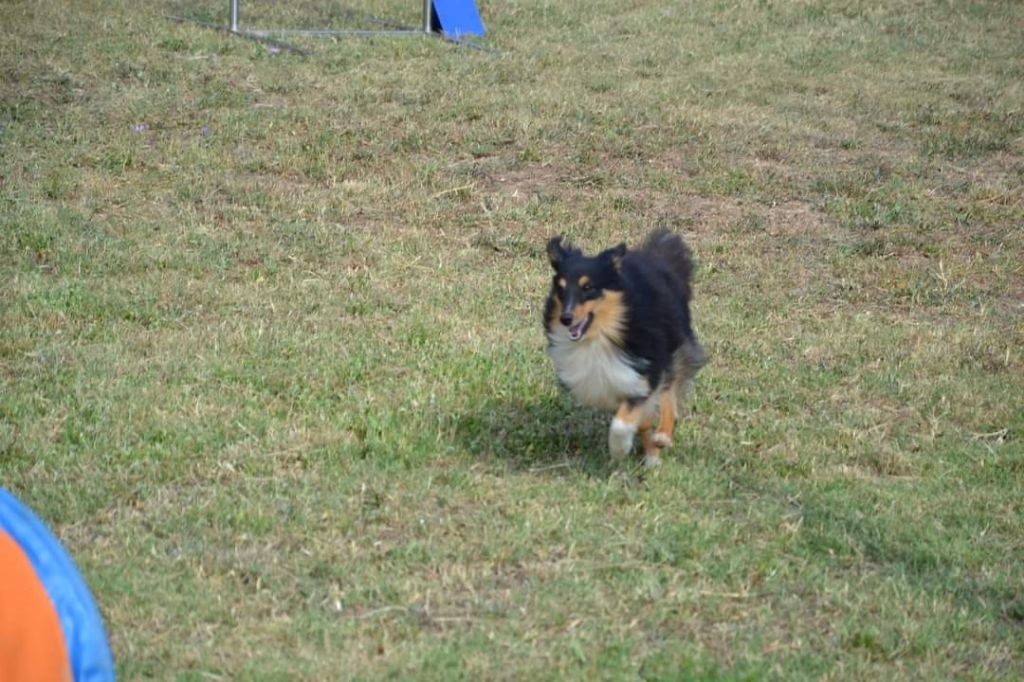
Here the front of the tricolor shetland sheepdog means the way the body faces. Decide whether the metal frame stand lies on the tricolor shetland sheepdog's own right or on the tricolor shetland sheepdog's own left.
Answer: on the tricolor shetland sheepdog's own right

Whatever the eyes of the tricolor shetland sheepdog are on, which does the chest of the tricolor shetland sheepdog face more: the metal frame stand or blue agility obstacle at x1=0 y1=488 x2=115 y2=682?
the blue agility obstacle

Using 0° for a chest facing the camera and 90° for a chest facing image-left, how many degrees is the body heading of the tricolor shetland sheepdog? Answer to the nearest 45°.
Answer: approximately 45°

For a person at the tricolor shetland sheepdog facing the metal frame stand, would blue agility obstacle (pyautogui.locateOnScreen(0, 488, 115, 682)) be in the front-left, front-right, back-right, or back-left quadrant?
back-left

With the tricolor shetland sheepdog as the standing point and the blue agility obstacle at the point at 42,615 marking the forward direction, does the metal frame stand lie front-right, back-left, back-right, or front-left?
back-right

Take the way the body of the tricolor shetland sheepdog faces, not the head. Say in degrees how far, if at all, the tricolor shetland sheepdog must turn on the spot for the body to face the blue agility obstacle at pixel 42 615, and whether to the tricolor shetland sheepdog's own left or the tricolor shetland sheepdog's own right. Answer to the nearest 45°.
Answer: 0° — it already faces it
